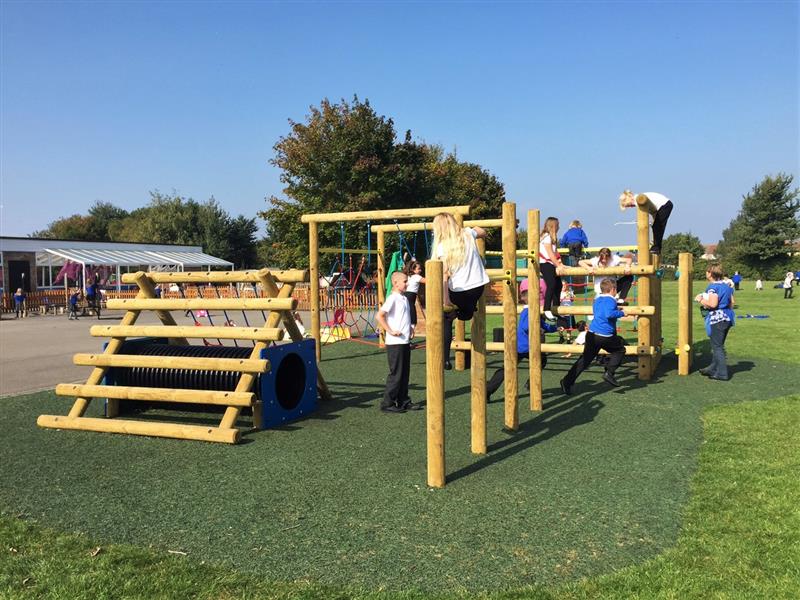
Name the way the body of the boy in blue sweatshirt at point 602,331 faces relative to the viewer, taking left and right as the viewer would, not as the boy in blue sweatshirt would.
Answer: facing away from the viewer and to the right of the viewer

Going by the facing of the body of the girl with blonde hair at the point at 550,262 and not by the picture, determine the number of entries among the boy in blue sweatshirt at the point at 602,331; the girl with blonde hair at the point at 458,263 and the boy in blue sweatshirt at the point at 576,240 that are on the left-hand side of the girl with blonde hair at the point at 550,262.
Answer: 1

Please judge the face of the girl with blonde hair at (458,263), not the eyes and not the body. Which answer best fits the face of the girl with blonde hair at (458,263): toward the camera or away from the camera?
away from the camera
